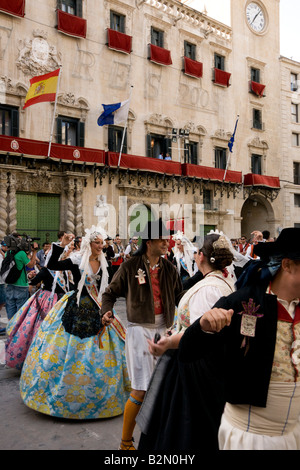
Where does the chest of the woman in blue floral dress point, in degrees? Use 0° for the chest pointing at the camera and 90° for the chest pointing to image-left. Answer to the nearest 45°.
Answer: approximately 315°

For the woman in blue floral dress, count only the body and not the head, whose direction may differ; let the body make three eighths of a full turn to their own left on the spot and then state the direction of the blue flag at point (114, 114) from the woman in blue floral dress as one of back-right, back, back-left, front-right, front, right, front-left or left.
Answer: front

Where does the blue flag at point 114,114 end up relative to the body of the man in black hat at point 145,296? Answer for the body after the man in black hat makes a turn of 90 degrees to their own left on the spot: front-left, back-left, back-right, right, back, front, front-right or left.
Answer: front-left
